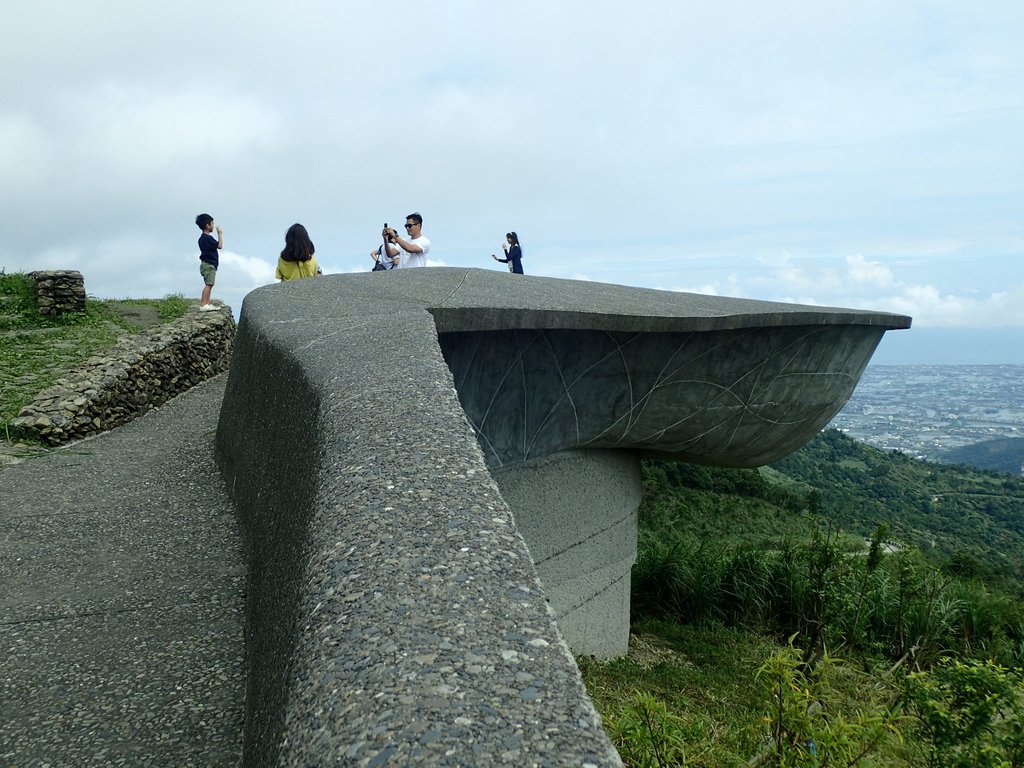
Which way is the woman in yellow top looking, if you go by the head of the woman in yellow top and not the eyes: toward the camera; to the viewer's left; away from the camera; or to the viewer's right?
away from the camera

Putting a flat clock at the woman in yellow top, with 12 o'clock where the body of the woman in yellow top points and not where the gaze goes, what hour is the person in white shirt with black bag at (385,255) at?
The person in white shirt with black bag is roughly at 2 o'clock from the woman in yellow top.

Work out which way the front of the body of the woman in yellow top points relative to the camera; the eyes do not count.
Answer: away from the camera
